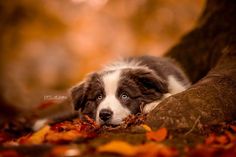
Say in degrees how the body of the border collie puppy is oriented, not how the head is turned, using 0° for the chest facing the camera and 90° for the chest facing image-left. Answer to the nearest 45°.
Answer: approximately 45°

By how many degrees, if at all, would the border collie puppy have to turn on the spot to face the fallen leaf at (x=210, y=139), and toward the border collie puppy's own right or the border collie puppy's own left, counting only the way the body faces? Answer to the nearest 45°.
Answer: approximately 90° to the border collie puppy's own left

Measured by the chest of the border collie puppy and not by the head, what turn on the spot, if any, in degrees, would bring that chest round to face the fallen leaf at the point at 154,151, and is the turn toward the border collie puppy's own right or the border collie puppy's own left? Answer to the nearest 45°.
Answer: approximately 45° to the border collie puppy's own left
